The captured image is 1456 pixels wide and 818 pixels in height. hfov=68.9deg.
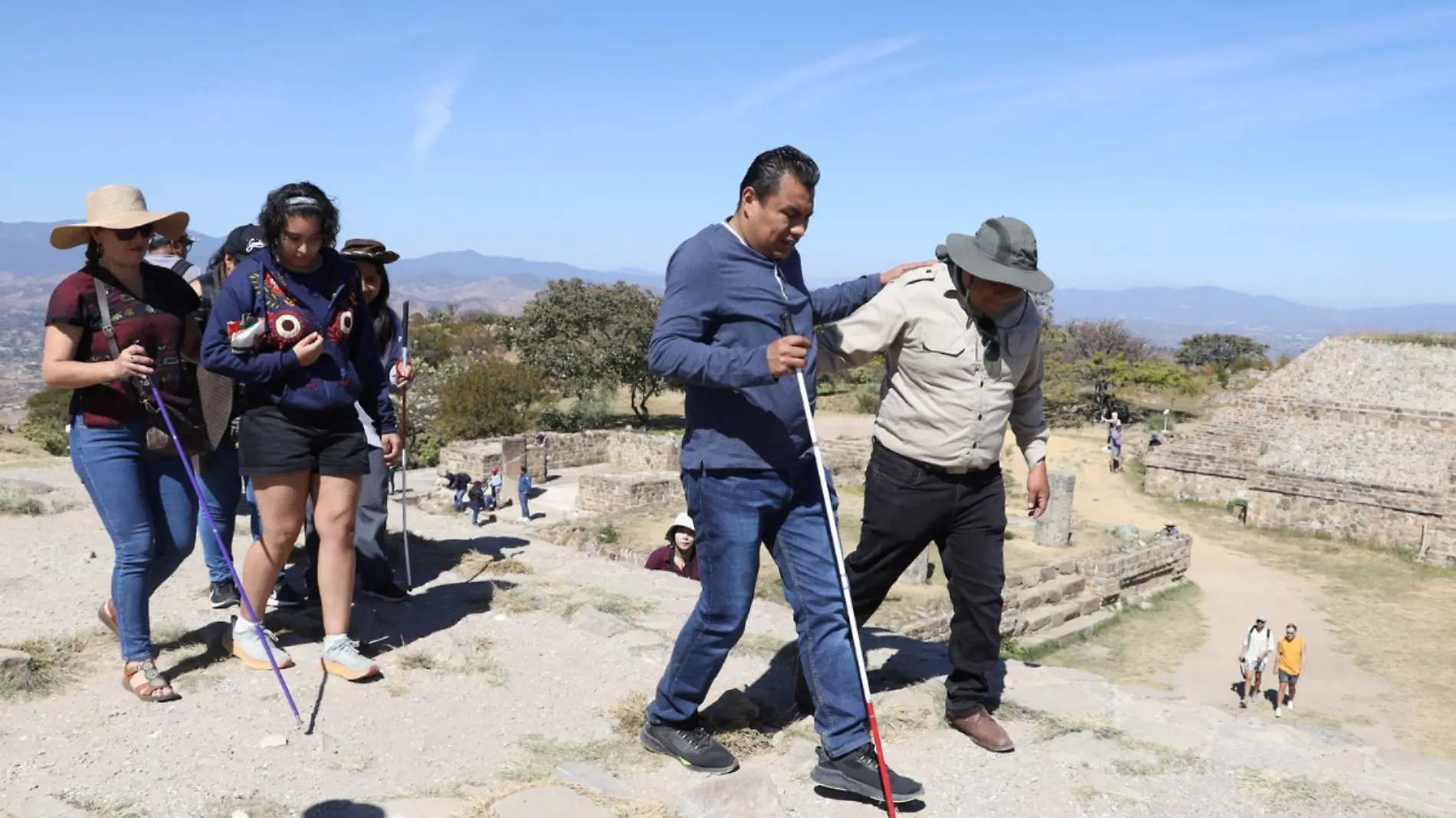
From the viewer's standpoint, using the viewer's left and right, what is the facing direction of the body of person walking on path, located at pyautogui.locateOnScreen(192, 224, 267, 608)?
facing the viewer and to the right of the viewer

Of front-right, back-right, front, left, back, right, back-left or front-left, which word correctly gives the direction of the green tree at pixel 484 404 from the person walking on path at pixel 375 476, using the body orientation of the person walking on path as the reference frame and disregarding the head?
back-left

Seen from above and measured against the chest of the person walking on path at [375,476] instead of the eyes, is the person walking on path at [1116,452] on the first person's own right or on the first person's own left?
on the first person's own left

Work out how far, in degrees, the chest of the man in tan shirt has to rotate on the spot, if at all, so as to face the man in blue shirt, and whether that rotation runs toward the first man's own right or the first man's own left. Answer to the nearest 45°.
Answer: approximately 90° to the first man's own right

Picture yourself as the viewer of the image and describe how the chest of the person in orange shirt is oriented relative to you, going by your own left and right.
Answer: facing the viewer

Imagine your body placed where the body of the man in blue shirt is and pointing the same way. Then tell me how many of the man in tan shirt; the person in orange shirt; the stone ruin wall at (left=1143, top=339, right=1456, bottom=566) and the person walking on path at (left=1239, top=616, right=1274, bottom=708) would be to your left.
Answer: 4

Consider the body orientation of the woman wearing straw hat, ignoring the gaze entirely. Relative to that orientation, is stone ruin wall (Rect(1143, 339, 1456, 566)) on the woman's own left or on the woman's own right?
on the woman's own left
